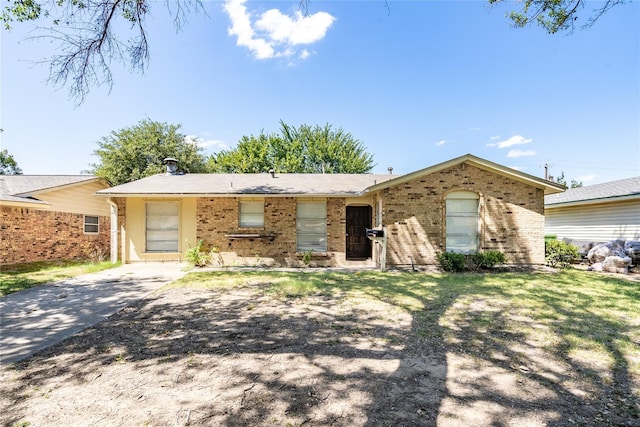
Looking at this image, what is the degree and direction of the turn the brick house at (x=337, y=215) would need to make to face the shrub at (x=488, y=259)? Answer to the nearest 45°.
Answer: approximately 90° to its left

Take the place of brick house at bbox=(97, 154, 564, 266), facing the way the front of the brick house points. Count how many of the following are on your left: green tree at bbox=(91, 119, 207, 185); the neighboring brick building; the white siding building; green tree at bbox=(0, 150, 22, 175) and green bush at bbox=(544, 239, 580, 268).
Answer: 2

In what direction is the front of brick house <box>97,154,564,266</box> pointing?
toward the camera

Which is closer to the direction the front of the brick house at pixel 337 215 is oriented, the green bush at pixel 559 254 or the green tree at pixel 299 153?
the green bush

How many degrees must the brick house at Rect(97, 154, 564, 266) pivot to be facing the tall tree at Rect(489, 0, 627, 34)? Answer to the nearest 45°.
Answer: approximately 45° to its left

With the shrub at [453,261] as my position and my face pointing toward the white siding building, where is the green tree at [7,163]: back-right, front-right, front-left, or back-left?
back-left

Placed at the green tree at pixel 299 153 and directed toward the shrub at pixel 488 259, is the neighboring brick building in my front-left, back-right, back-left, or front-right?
front-right

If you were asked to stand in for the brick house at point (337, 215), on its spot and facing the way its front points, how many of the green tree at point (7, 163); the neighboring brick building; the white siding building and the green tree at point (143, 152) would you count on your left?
1

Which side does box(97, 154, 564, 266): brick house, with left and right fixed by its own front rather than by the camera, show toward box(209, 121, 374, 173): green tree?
back

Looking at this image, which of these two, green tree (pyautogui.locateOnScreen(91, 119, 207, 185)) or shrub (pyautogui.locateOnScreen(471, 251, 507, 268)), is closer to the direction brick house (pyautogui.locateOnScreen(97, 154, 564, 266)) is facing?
the shrub

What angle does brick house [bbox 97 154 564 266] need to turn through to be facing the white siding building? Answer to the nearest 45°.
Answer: approximately 90° to its left

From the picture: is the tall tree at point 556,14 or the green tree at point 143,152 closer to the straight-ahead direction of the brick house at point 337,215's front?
the tall tree

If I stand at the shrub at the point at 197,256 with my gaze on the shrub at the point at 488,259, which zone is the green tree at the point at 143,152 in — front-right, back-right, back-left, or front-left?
back-left

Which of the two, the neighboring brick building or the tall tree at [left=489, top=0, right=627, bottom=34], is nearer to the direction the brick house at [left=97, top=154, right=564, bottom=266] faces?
the tall tree

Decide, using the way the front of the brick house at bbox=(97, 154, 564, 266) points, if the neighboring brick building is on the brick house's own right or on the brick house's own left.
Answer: on the brick house's own right
